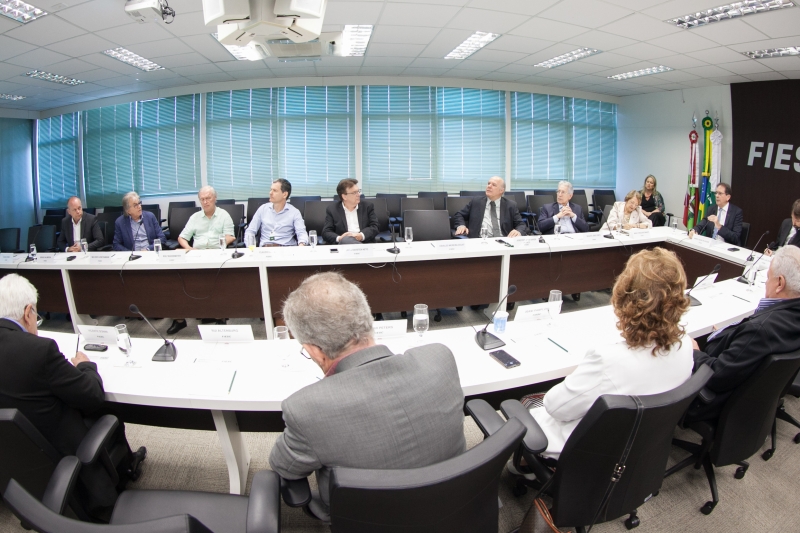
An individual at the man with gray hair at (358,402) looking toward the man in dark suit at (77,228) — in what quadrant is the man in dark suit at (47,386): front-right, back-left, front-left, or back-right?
front-left

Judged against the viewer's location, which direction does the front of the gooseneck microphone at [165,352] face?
facing to the left of the viewer

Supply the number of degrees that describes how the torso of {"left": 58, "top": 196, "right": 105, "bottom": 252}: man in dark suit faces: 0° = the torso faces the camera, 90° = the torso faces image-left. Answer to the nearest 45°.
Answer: approximately 0°

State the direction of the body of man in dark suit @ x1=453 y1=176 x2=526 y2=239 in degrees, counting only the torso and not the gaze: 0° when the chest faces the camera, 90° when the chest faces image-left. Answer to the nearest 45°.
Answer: approximately 0°

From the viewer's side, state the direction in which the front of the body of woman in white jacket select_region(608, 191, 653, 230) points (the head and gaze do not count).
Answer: toward the camera

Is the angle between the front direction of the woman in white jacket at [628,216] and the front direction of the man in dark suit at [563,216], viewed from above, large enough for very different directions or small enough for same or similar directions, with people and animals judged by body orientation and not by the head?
same or similar directions

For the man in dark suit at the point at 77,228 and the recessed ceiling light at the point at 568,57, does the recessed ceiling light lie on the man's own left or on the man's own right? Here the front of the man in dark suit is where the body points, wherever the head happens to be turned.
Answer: on the man's own left

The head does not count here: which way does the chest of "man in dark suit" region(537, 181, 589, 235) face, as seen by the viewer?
toward the camera

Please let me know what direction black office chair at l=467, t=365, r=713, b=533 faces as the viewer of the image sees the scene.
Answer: facing away from the viewer and to the left of the viewer

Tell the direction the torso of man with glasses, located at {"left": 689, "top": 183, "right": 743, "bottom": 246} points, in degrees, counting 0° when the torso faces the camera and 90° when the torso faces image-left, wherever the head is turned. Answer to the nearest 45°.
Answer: approximately 45°

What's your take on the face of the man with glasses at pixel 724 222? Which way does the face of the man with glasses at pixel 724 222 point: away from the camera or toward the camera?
toward the camera

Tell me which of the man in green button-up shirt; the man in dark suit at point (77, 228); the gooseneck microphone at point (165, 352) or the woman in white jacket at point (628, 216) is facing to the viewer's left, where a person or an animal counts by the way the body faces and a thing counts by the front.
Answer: the gooseneck microphone

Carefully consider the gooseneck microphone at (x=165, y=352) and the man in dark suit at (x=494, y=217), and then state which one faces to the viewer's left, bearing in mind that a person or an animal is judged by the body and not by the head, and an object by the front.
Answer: the gooseneck microphone

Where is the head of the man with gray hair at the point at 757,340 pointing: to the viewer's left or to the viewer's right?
to the viewer's left

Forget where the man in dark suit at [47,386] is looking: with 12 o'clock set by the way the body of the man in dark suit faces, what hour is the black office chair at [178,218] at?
The black office chair is roughly at 11 o'clock from the man in dark suit.
